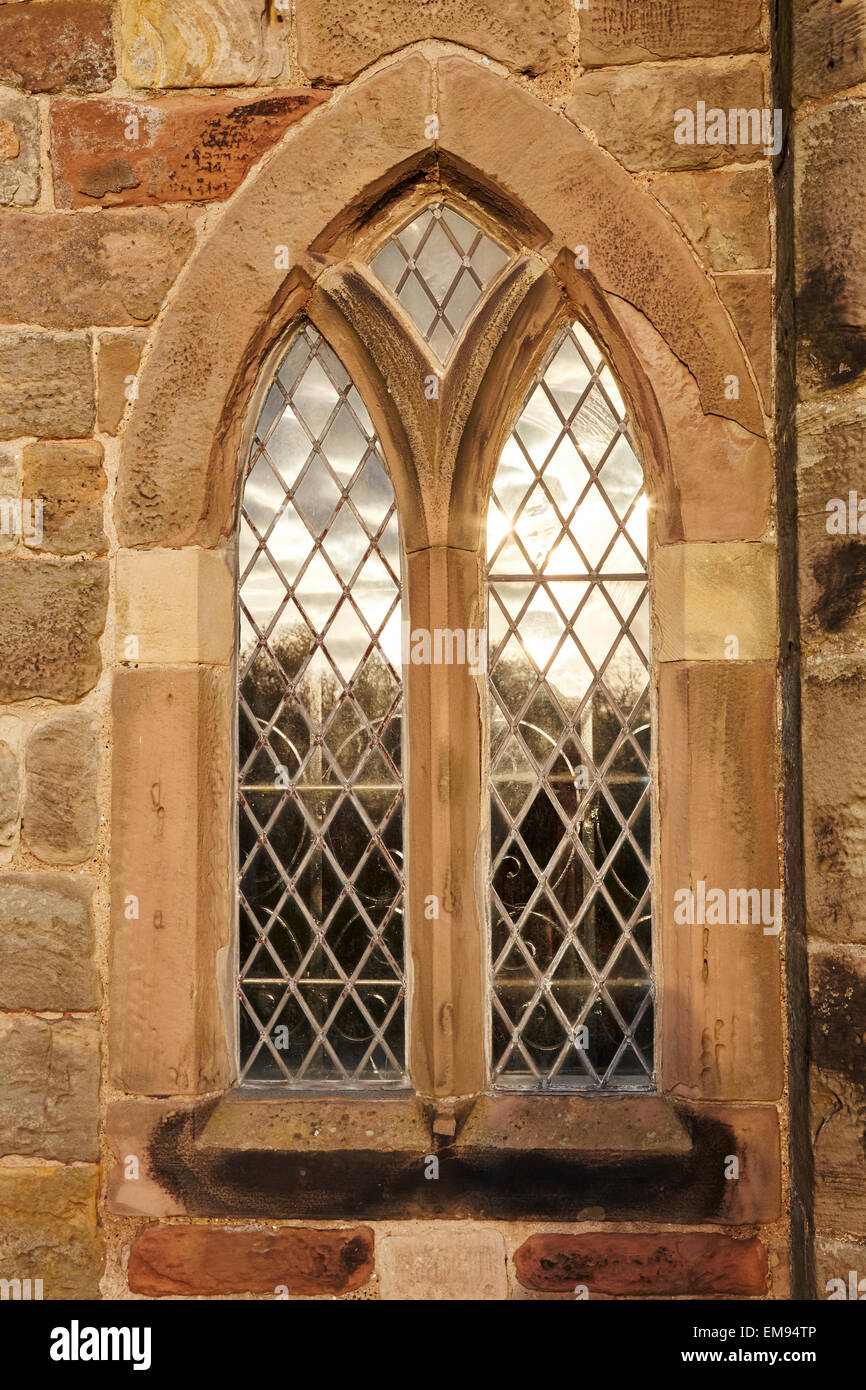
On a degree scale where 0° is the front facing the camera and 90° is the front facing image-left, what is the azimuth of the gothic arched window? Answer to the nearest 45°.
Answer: approximately 0°
